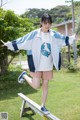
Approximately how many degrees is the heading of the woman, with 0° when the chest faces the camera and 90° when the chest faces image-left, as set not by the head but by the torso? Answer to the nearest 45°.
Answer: approximately 315°

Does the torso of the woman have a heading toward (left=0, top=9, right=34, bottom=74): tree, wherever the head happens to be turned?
no
